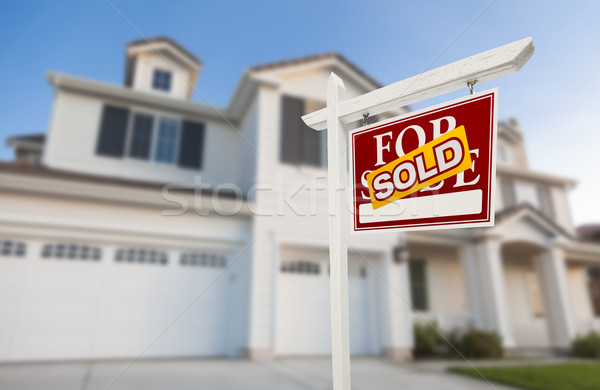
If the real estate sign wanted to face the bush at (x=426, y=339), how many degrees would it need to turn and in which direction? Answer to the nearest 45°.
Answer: approximately 135° to its right

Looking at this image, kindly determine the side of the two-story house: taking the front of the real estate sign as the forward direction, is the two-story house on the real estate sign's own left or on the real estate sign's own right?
on the real estate sign's own right

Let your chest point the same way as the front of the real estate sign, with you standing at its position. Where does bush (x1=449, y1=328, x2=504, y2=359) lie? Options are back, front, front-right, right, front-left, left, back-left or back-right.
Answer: back-right

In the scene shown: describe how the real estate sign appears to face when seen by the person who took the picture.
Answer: facing the viewer and to the left of the viewer

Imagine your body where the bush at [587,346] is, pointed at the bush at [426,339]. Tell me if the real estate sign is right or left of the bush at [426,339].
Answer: left

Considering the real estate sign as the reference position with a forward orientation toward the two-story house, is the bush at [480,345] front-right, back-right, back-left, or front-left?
front-right
